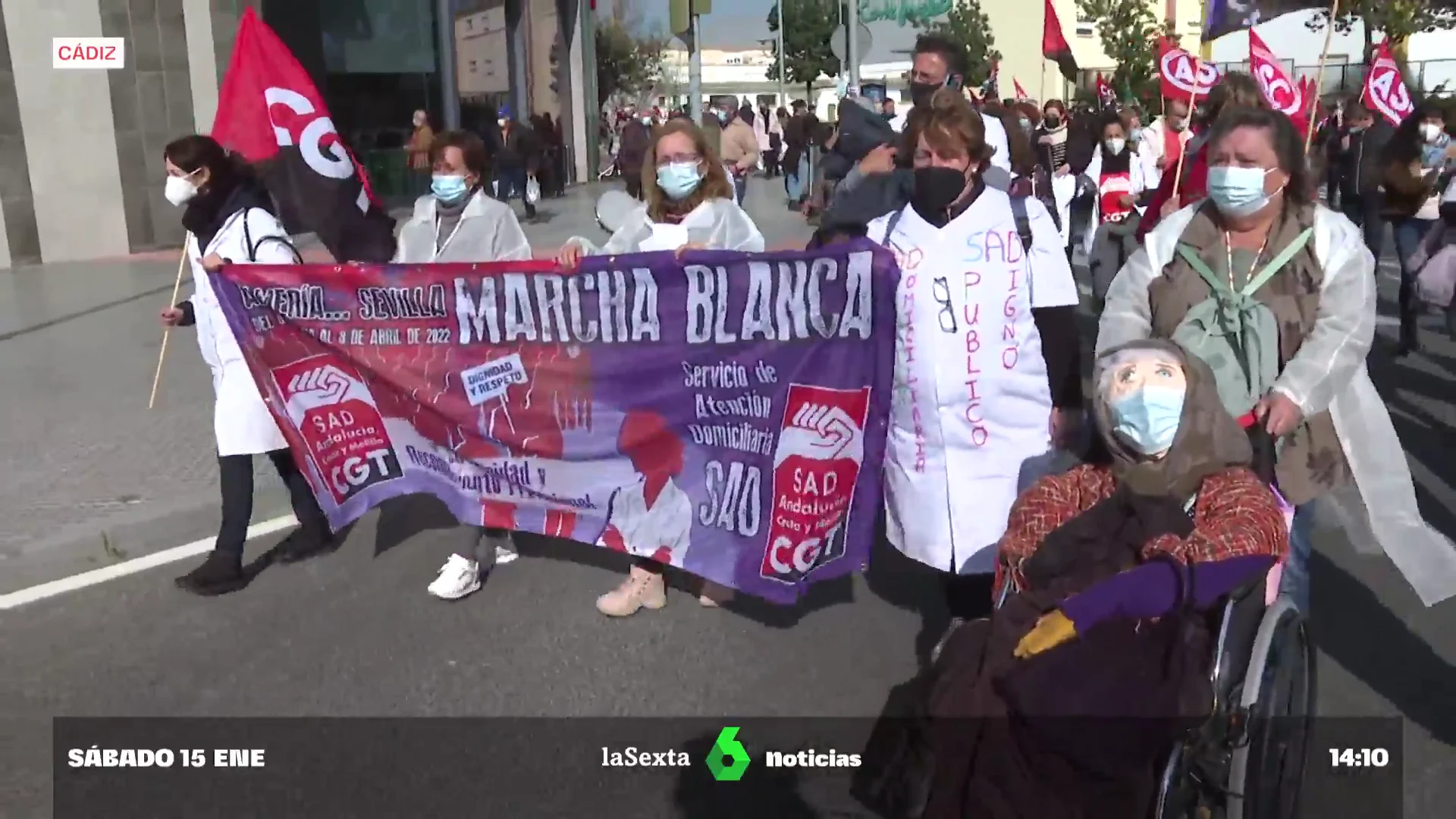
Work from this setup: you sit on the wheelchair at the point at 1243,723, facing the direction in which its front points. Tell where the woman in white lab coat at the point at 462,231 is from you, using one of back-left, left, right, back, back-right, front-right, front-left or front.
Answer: right

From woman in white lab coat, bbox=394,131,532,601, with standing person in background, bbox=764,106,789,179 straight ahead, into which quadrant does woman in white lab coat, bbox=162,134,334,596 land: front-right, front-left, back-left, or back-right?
back-left

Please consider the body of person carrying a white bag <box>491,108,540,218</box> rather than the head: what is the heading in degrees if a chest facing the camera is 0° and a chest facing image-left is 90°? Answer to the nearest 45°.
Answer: approximately 45°

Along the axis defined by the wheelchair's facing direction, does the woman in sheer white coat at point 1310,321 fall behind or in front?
behind

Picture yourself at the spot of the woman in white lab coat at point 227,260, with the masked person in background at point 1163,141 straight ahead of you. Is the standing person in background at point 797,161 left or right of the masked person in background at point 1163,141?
left

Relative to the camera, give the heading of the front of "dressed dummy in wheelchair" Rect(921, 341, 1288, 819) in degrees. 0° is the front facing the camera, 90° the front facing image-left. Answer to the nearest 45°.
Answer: approximately 45°

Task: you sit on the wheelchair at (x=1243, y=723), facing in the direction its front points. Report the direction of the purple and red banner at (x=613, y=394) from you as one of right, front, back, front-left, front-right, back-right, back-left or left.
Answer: right

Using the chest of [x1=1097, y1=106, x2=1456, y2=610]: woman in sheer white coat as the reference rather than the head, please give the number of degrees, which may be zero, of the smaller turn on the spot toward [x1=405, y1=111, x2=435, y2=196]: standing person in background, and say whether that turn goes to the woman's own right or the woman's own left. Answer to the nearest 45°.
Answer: approximately 90° to the woman's own right
